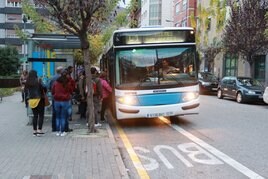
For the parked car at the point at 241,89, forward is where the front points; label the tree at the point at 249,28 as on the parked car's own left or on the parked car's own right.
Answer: on the parked car's own left

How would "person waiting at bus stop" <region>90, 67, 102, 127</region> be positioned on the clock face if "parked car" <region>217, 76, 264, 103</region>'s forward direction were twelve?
The person waiting at bus stop is roughly at 2 o'clock from the parked car.

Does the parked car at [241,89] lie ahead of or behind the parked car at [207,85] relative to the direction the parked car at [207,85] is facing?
ahead

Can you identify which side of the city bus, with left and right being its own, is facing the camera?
front

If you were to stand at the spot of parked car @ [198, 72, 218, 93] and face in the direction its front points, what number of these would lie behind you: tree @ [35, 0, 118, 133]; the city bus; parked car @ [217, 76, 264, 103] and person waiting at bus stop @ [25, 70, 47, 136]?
0

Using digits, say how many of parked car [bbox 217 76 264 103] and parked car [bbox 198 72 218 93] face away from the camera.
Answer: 0

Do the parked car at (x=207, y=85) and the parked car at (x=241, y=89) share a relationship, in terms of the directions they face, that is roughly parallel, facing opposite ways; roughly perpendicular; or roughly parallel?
roughly parallel

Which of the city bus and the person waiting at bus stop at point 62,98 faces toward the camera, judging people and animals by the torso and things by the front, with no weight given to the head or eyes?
the city bus

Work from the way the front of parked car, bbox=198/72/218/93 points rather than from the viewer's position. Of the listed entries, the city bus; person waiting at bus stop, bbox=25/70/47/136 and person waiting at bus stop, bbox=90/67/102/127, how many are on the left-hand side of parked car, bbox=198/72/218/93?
0

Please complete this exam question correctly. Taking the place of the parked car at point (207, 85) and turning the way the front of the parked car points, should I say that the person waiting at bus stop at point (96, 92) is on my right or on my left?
on my right
